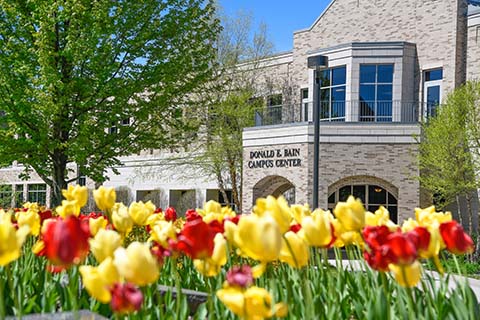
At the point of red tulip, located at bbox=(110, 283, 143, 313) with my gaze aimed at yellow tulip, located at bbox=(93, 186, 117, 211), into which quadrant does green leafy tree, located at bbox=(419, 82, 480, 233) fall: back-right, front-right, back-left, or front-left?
front-right

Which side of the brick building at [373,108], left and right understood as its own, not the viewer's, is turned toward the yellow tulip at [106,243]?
front

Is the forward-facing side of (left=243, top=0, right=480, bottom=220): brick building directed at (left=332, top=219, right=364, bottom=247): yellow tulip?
yes

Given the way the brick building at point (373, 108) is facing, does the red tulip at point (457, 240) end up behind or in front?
in front

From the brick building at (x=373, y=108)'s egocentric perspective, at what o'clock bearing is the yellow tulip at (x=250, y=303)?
The yellow tulip is roughly at 12 o'clock from the brick building.

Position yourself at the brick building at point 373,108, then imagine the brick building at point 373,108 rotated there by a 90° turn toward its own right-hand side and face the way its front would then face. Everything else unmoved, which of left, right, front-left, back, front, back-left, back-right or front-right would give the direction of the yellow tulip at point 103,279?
left

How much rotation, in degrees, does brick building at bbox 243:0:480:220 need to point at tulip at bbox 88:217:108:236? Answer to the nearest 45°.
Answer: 0° — it already faces it

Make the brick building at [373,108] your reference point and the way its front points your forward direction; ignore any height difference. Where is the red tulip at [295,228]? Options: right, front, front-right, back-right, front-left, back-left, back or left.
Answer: front

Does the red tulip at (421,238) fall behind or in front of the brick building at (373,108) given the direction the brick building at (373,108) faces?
in front

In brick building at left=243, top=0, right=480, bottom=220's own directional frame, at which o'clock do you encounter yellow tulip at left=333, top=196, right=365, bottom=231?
The yellow tulip is roughly at 12 o'clock from the brick building.

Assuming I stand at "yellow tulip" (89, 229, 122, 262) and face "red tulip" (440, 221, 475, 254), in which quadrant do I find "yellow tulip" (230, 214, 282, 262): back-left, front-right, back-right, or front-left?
front-right

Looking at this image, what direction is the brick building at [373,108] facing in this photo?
toward the camera

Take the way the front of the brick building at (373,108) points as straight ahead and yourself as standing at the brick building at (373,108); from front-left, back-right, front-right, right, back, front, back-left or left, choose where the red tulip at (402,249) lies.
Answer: front

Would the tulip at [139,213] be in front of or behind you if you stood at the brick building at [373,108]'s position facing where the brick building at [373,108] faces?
in front

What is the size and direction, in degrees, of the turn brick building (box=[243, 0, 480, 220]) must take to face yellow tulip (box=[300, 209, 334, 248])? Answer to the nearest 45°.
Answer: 0° — it already faces it

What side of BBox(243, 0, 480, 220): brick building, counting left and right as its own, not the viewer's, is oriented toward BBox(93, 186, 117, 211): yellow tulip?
front

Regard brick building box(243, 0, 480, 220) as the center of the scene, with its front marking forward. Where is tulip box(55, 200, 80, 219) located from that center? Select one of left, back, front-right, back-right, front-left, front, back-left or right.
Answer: front
